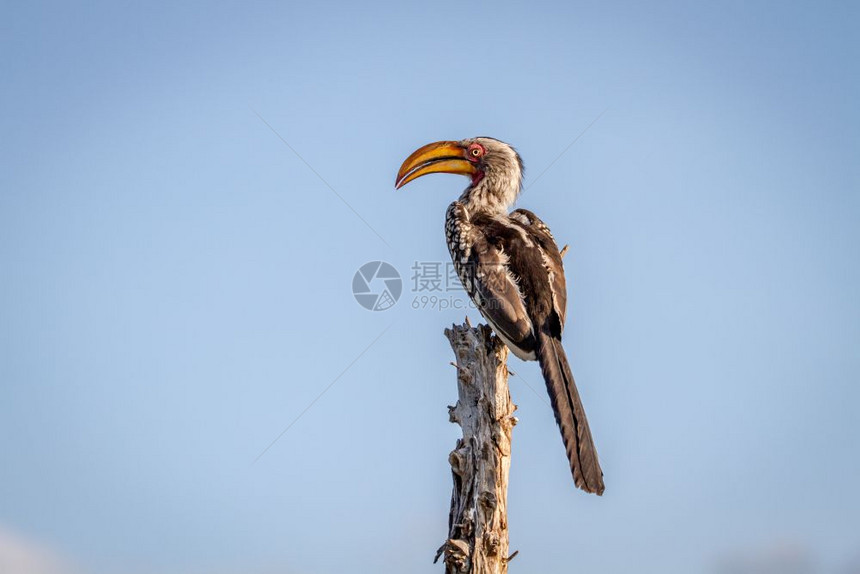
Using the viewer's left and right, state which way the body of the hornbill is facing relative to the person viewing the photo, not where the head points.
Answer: facing away from the viewer and to the left of the viewer
